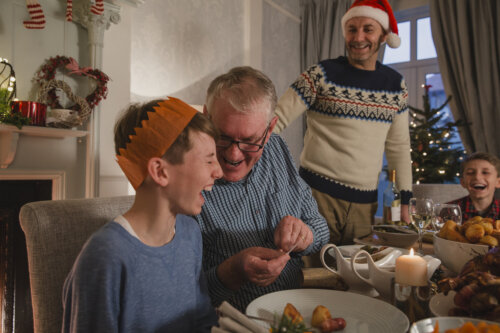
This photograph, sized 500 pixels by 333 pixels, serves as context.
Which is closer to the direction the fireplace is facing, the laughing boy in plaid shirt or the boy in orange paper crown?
the boy in orange paper crown

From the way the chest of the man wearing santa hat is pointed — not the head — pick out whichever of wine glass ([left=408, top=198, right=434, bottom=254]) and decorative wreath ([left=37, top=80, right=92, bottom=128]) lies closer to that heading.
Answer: the wine glass

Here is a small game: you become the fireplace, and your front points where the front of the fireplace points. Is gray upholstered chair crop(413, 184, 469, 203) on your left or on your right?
on your left

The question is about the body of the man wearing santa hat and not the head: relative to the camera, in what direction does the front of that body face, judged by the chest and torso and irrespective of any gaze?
toward the camera

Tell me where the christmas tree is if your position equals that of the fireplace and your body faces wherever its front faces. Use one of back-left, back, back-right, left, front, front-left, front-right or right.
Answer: left

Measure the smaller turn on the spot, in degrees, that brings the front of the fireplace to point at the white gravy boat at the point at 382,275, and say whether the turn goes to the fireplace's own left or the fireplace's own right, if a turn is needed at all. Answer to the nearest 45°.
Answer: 0° — it already faces it

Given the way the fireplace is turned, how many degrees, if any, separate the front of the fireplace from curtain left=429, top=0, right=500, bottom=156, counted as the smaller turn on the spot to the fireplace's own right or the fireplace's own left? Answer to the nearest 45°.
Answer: approximately 90° to the fireplace's own left

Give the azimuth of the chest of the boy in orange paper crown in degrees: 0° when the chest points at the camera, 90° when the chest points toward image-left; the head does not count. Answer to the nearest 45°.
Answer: approximately 315°

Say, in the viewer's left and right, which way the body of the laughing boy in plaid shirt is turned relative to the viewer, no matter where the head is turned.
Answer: facing the viewer

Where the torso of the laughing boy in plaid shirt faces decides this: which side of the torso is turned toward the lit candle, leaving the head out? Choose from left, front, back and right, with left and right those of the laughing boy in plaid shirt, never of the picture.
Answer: front

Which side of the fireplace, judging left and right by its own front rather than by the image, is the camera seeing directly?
front

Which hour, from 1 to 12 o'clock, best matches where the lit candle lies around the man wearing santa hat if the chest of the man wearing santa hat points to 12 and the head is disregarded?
The lit candle is roughly at 12 o'clock from the man wearing santa hat.

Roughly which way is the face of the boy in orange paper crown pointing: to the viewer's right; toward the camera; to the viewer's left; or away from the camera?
to the viewer's right
